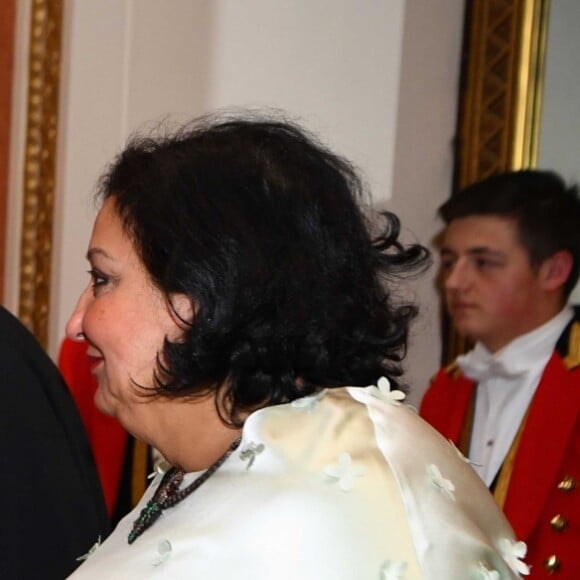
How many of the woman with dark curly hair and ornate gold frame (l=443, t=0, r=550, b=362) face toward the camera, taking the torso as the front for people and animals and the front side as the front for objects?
1

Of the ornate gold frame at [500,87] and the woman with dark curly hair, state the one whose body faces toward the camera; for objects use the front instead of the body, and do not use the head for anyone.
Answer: the ornate gold frame

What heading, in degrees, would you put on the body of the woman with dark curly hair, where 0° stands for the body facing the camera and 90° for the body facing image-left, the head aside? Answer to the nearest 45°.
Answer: approximately 90°

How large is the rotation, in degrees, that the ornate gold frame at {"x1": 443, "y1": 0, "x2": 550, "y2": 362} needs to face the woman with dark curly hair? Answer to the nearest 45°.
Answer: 0° — it already faces them

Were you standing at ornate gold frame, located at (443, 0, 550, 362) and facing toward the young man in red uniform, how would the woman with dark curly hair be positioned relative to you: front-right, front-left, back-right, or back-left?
front-right

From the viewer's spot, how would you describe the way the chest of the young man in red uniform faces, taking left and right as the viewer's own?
facing the viewer and to the left of the viewer

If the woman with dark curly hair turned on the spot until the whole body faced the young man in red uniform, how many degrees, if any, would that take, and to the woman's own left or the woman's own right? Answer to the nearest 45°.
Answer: approximately 90° to the woman's own right

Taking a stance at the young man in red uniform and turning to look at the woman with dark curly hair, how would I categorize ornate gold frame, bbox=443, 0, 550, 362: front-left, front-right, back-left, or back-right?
back-right

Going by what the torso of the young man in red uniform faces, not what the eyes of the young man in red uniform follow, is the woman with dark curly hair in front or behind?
in front

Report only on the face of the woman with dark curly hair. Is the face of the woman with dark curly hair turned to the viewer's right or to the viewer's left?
to the viewer's left

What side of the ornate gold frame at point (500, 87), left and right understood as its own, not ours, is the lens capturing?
front

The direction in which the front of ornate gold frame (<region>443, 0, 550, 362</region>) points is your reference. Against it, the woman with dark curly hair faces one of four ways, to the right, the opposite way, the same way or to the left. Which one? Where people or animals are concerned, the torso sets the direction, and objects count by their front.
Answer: to the right

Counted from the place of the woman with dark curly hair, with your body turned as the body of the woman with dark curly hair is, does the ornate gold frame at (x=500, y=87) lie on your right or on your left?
on your right
